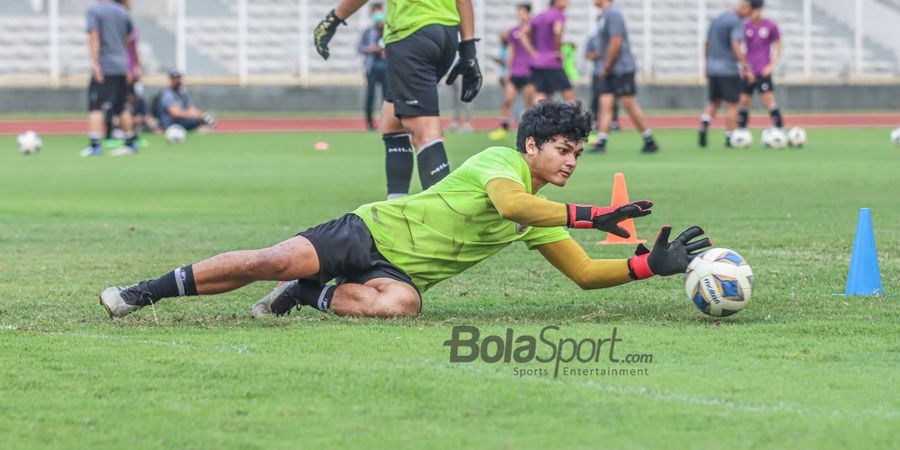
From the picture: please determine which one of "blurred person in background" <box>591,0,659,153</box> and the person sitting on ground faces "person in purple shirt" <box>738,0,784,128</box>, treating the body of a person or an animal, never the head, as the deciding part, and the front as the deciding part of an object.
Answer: the person sitting on ground

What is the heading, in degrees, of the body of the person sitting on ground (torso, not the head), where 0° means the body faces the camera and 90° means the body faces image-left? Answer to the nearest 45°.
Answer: approximately 315°
